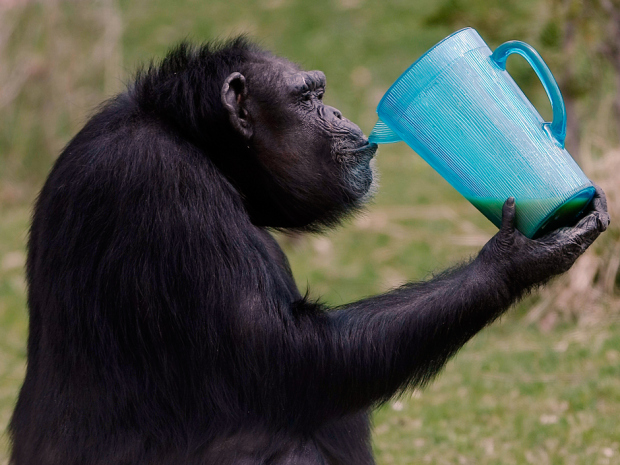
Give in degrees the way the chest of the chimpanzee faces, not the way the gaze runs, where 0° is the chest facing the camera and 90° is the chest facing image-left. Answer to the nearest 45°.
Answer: approximately 270°
